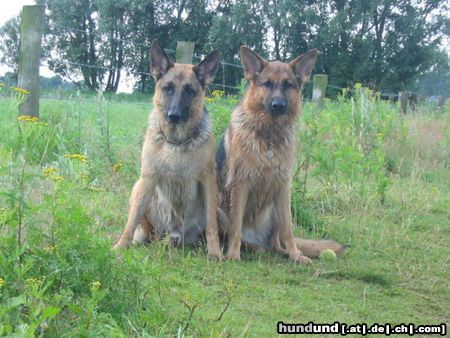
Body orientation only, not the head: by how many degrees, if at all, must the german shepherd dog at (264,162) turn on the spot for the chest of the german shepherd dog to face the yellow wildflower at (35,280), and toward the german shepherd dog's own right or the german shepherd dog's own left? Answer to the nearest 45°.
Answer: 0° — it already faces it

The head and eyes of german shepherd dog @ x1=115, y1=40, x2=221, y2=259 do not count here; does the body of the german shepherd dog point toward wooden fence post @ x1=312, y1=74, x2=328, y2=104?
no

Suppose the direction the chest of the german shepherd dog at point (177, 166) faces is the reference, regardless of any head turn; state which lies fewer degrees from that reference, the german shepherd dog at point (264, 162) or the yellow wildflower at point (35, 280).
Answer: the yellow wildflower

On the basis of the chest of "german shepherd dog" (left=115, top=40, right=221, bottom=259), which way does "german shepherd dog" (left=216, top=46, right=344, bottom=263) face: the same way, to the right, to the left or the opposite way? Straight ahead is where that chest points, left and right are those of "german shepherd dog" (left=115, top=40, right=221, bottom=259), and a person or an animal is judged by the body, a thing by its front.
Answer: the same way

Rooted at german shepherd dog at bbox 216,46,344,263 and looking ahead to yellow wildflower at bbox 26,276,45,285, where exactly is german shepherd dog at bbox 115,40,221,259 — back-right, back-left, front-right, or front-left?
front-right

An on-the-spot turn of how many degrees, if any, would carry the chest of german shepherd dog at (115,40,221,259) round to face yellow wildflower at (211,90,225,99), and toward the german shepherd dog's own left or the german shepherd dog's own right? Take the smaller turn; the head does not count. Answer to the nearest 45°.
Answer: approximately 180°

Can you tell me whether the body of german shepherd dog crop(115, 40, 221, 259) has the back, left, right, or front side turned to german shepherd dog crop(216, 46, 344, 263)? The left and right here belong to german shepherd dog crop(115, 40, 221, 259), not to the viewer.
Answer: left

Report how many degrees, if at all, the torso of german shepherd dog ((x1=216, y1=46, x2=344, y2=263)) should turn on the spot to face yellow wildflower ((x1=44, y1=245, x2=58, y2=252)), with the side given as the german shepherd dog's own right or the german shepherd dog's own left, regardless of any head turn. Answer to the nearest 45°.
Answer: approximately 45° to the german shepherd dog's own right

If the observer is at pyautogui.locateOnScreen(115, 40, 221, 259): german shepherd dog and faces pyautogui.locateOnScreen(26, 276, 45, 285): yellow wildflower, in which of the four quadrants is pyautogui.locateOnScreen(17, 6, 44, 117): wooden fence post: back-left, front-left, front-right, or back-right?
back-right

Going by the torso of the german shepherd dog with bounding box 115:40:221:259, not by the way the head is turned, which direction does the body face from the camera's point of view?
toward the camera

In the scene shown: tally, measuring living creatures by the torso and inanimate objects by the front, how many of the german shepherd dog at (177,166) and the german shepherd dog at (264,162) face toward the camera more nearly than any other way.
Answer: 2

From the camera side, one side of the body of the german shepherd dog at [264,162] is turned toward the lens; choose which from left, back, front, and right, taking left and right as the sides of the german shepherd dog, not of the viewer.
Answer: front

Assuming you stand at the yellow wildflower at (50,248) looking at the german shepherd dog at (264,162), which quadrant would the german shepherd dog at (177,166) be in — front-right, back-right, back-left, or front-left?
front-left

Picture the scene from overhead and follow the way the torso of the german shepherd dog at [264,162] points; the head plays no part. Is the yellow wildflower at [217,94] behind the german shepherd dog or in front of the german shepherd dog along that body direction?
behind

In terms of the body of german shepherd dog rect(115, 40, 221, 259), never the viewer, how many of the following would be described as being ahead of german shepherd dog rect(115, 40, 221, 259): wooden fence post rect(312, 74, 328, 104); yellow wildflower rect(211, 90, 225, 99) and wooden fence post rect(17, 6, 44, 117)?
0

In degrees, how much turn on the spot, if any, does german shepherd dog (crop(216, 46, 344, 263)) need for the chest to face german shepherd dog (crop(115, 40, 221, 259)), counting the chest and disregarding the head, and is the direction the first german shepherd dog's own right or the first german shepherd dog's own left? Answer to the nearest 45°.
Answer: approximately 90° to the first german shepherd dog's own right

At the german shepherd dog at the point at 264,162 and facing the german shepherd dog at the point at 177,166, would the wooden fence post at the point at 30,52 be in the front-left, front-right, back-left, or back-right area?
front-right
